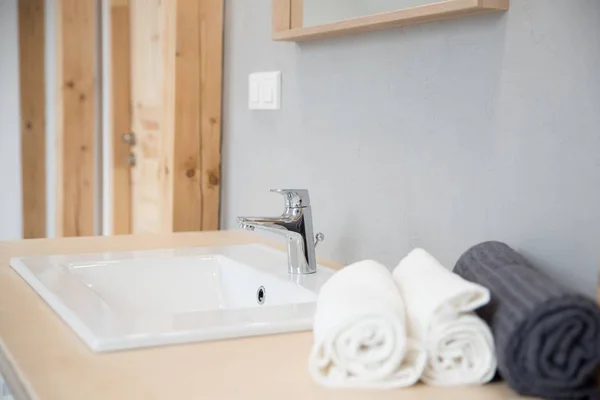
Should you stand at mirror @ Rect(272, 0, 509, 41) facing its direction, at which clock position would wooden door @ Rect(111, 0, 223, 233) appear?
The wooden door is roughly at 3 o'clock from the mirror.

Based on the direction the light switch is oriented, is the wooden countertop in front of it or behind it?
in front

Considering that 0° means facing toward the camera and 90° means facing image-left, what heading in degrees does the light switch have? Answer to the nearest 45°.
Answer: approximately 45°

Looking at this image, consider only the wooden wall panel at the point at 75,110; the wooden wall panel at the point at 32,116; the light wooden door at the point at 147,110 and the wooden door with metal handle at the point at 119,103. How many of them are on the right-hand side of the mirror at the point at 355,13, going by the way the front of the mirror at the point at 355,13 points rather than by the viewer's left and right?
4

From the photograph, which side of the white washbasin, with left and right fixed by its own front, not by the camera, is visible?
left

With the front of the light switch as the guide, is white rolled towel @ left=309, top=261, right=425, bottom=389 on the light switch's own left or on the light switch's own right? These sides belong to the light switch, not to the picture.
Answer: on the light switch's own left

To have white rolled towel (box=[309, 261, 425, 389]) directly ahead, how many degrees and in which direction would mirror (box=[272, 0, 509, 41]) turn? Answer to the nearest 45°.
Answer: approximately 45° to its left

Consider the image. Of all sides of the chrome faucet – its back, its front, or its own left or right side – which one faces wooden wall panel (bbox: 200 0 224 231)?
right

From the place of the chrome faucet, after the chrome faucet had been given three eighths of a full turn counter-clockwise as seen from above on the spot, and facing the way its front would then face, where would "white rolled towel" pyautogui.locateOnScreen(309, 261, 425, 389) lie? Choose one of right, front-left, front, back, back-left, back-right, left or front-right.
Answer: front-right

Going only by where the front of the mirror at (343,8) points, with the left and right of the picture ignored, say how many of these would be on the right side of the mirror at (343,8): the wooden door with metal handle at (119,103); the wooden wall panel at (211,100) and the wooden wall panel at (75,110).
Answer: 3

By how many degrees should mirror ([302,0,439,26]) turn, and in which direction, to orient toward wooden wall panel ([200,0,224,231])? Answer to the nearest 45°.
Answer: approximately 90° to its right

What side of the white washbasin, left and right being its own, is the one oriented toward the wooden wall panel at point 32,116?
right

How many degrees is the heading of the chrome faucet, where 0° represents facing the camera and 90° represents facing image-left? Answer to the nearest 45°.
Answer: approximately 90°
